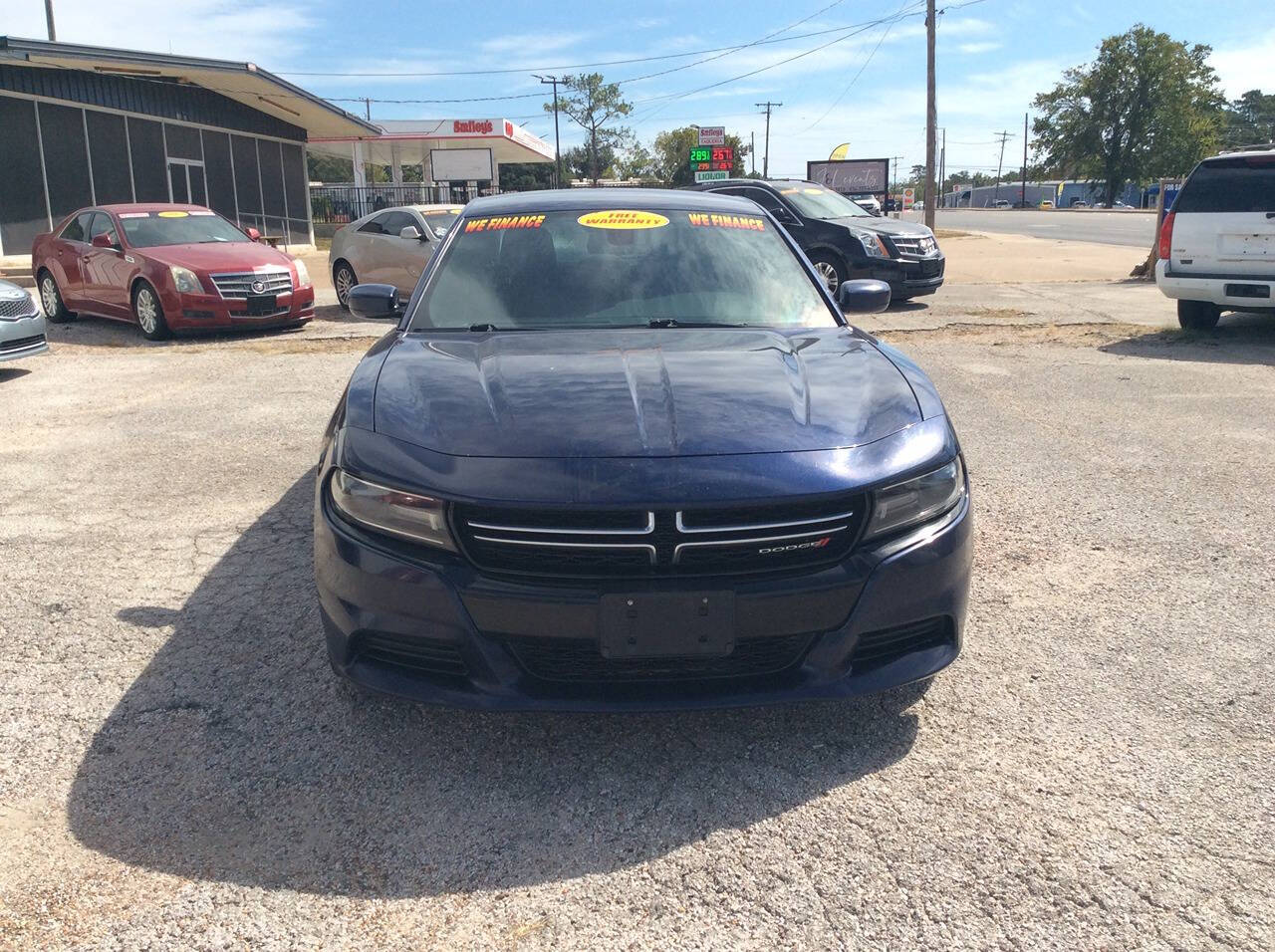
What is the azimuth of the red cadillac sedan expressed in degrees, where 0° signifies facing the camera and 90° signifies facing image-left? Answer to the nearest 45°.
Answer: approximately 315°

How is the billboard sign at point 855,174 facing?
toward the camera

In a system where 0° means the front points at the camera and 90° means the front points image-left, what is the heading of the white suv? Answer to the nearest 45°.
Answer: approximately 180°

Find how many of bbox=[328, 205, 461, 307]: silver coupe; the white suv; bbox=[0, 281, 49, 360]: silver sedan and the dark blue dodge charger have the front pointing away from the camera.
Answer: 1

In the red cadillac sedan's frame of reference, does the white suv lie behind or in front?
in front

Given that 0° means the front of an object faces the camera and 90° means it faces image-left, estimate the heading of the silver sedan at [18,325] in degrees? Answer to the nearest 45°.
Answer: approximately 315°

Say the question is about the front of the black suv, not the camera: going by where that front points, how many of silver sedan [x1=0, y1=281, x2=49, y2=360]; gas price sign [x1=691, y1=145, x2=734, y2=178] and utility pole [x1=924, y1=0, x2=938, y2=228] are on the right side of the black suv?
1

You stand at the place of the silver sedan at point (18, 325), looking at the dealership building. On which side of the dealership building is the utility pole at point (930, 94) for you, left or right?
right

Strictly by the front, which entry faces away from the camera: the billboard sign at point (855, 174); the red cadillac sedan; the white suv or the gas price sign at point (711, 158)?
the white suv

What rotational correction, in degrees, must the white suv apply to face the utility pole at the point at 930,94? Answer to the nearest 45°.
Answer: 0° — it already faces it

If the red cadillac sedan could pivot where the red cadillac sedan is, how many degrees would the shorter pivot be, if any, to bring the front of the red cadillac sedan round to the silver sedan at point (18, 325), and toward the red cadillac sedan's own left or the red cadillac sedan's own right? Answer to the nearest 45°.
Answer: approximately 45° to the red cadillac sedan's own right

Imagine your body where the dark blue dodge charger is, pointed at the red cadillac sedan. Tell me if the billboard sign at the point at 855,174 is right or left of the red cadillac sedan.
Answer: right

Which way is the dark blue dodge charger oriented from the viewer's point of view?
toward the camera

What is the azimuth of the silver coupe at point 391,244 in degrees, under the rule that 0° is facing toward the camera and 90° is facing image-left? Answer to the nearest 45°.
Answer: approximately 315°

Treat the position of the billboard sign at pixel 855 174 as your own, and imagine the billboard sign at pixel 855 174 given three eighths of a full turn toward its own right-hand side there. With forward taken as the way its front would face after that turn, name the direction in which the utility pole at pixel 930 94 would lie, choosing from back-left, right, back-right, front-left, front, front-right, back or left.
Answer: back

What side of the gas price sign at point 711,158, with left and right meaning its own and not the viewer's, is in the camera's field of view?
front

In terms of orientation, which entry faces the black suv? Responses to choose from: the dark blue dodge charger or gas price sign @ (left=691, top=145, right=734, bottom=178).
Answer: the gas price sign

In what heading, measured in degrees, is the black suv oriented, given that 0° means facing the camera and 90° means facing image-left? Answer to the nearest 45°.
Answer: approximately 315°

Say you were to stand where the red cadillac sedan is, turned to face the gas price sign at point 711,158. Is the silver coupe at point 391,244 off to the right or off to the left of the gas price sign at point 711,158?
right
